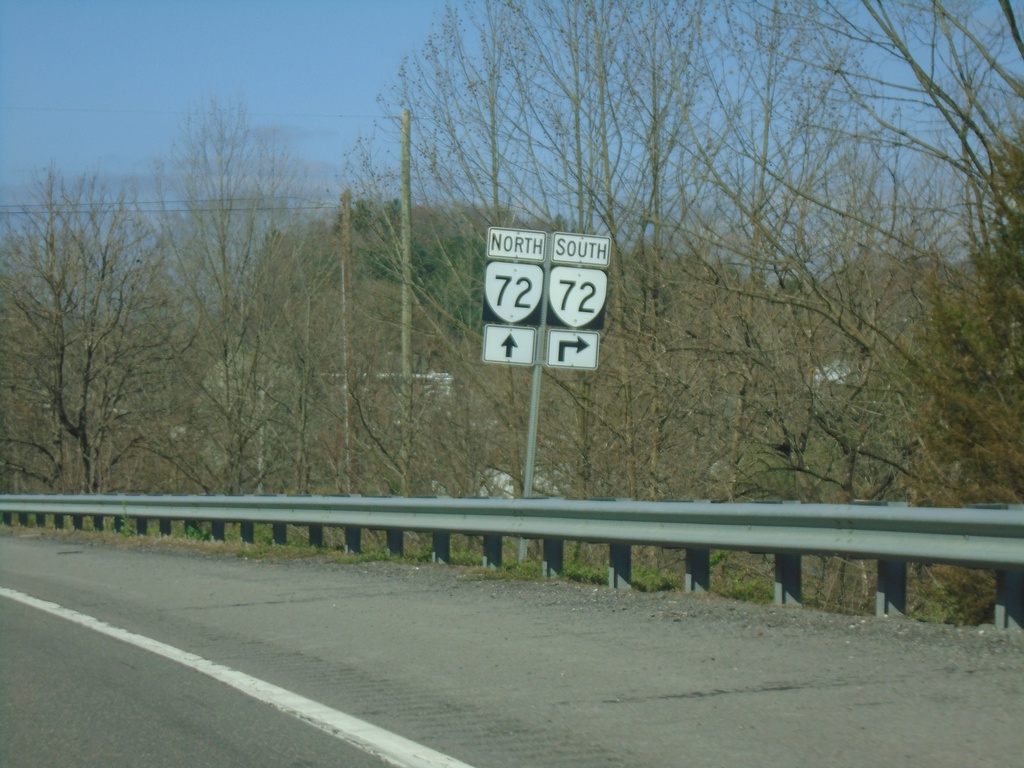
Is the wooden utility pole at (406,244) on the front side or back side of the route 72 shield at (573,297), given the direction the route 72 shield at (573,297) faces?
on the back side

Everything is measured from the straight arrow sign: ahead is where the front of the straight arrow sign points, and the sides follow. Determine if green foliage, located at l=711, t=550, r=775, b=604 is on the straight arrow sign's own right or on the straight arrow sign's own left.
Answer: on the straight arrow sign's own left

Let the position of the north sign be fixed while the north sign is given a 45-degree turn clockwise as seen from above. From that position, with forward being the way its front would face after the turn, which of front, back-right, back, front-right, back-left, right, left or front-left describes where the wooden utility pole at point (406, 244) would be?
back-right

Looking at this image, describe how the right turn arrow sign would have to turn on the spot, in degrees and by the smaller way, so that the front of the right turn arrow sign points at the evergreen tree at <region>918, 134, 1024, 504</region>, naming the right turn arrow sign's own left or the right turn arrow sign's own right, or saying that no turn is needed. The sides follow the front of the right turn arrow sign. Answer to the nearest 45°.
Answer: approximately 45° to the right turn arrow sign's own left

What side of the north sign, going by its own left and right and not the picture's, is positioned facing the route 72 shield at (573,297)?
left

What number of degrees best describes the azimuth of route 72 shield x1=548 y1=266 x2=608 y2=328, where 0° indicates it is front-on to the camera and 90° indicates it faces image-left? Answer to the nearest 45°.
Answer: approximately 0°

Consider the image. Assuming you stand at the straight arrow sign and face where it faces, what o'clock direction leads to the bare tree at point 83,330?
The bare tree is roughly at 5 o'clock from the straight arrow sign.

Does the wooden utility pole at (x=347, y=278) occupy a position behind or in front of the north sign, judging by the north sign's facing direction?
behind
